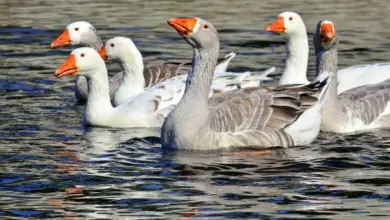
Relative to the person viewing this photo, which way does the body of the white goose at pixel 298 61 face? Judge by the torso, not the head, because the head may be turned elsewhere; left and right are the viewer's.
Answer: facing to the left of the viewer

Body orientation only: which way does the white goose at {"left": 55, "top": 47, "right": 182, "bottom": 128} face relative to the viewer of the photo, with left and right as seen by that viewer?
facing to the left of the viewer

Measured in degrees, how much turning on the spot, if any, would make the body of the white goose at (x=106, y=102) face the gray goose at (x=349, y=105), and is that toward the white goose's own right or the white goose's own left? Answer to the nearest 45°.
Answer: approximately 180°

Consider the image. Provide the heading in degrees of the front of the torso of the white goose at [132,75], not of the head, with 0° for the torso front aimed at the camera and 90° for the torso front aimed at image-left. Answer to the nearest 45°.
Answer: approximately 90°

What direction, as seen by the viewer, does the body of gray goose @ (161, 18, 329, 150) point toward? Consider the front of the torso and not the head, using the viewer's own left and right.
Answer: facing to the left of the viewer

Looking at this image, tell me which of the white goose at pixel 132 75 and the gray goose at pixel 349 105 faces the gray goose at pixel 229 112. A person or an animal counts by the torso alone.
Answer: the gray goose at pixel 349 105

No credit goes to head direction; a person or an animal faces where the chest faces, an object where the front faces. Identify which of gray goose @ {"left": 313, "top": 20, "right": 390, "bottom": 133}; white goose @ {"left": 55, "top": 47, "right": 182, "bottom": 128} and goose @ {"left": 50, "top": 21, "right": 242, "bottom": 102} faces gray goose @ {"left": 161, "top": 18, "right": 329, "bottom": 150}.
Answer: gray goose @ {"left": 313, "top": 20, "right": 390, "bottom": 133}

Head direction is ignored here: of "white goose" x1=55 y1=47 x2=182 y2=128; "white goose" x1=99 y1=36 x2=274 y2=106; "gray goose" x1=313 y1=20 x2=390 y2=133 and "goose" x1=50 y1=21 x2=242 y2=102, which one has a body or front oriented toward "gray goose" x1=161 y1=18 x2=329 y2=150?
"gray goose" x1=313 y1=20 x2=390 y2=133

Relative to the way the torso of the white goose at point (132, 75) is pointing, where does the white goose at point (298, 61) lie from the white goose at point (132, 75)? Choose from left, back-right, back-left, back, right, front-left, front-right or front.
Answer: back

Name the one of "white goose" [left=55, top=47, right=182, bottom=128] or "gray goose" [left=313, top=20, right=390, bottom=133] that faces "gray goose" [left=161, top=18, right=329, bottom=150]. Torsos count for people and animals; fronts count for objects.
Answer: "gray goose" [left=313, top=20, right=390, bottom=133]

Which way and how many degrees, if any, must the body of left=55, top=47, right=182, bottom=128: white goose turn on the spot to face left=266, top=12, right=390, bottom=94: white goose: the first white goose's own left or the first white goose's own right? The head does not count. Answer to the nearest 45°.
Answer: approximately 180°

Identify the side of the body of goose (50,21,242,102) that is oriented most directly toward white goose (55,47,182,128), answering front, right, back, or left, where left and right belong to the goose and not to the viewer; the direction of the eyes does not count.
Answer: left
